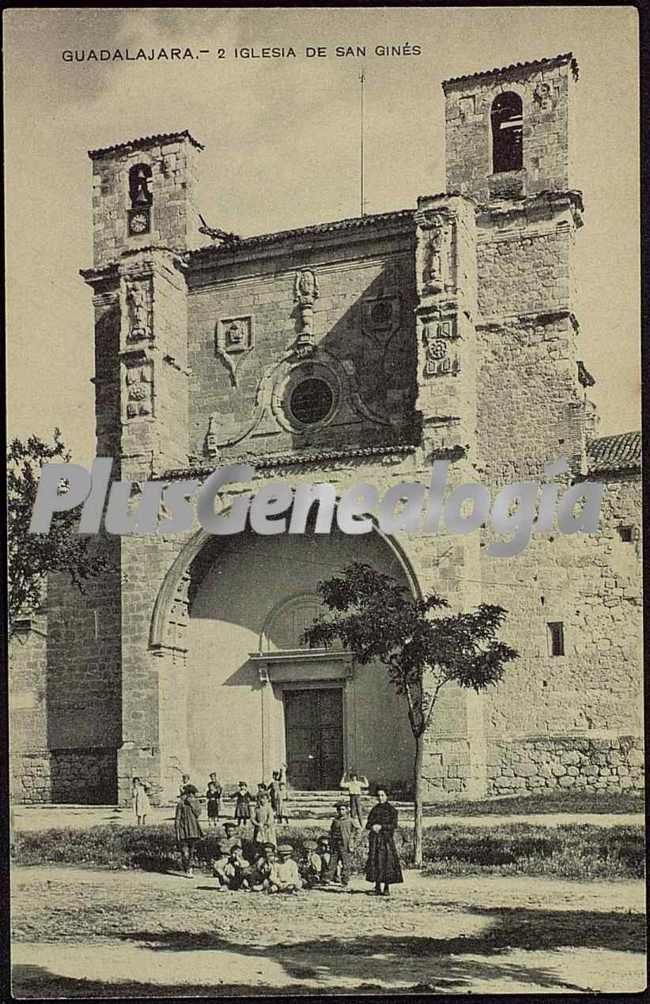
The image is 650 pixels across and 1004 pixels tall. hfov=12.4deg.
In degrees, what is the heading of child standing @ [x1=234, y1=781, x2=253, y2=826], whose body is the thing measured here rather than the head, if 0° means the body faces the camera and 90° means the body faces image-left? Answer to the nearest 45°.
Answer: approximately 0°
